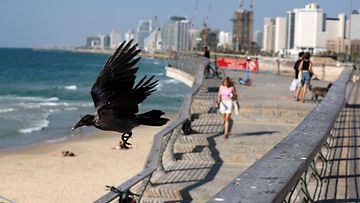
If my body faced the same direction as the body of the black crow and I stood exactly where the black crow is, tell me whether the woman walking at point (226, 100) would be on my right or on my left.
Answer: on my right

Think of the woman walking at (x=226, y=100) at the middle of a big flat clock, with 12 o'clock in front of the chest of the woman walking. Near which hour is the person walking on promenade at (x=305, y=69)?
The person walking on promenade is roughly at 7 o'clock from the woman walking.

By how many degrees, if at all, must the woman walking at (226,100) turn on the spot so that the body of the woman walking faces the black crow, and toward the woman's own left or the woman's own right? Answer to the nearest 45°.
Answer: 0° — they already face it

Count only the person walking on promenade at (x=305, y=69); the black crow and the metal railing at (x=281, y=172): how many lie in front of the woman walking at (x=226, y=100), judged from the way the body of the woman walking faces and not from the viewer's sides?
2

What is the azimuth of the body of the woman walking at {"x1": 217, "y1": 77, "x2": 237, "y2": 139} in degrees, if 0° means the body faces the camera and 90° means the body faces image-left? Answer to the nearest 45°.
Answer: approximately 0°

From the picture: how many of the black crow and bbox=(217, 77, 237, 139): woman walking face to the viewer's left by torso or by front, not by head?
1

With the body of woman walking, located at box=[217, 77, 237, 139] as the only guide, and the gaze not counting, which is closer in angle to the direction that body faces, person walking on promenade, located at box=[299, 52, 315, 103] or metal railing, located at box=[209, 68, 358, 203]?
the metal railing

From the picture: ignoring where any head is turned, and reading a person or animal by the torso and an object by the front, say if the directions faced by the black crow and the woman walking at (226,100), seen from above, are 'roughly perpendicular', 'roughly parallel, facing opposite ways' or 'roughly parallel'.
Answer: roughly perpendicular

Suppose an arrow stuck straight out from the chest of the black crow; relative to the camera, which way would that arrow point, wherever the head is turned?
to the viewer's left
